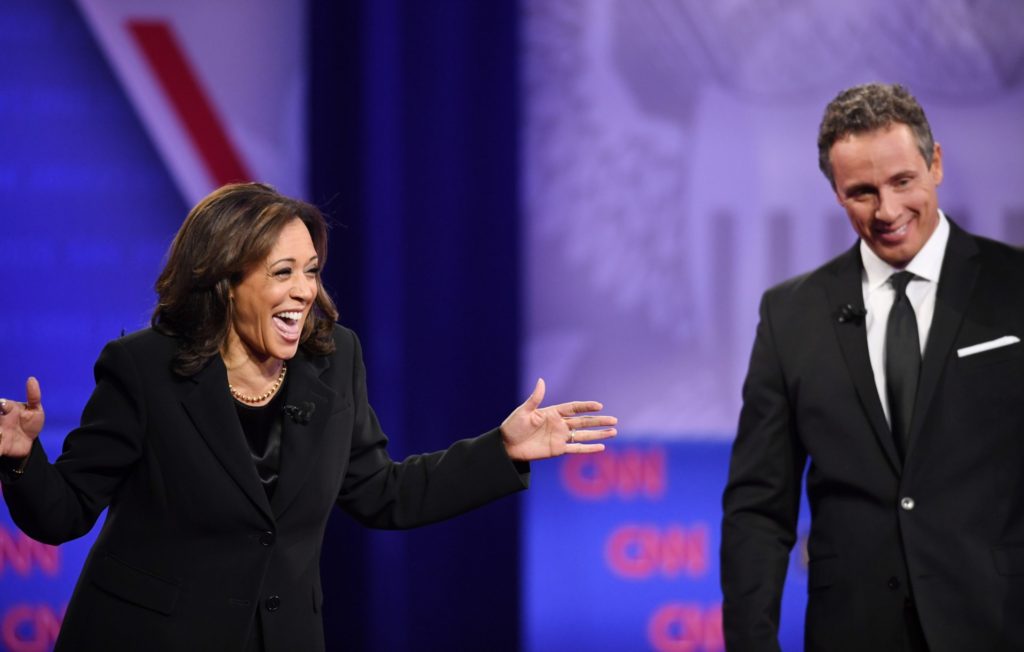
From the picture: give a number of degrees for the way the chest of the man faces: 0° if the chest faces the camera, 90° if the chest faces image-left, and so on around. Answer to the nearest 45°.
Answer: approximately 0°

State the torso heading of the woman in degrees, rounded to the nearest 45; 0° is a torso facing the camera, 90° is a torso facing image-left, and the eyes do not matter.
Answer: approximately 315°

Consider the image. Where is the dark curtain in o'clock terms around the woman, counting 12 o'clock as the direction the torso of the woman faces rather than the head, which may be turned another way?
The dark curtain is roughly at 8 o'clock from the woman.

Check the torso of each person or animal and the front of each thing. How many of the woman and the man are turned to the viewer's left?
0

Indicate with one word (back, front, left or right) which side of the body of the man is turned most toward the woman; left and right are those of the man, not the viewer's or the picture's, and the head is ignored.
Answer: right

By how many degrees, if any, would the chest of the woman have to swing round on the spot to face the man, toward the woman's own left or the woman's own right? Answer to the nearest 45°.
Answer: approximately 45° to the woman's own left

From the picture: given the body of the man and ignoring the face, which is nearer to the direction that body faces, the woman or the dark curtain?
the woman

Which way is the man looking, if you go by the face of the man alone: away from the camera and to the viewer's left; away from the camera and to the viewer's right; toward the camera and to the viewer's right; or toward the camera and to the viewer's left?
toward the camera and to the viewer's left
